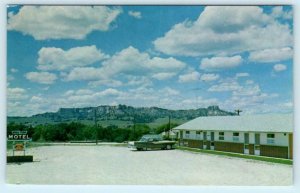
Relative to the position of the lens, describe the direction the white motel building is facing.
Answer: facing the viewer and to the left of the viewer

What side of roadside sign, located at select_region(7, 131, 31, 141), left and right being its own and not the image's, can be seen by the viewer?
front

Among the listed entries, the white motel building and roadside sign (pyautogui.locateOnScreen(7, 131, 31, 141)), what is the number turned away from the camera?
0

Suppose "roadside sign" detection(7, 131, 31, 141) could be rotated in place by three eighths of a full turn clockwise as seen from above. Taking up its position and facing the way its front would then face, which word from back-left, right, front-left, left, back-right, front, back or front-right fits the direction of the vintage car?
back-right
